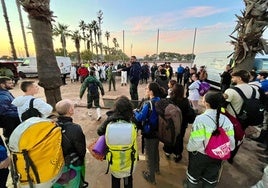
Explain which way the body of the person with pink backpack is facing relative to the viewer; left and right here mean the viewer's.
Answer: facing away from the viewer and to the left of the viewer

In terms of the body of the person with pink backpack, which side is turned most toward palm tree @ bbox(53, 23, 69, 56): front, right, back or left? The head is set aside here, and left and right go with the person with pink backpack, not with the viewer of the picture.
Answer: front

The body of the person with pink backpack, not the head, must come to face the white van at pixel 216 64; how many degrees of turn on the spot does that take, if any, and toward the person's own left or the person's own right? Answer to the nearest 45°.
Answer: approximately 45° to the person's own right

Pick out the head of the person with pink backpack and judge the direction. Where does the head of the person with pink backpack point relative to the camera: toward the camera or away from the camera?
away from the camera

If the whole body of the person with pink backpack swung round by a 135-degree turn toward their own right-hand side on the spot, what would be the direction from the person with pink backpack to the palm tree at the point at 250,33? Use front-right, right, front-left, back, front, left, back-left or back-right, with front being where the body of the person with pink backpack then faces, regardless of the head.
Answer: left

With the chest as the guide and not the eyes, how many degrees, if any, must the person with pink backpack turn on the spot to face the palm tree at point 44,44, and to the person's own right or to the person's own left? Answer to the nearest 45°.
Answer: approximately 45° to the person's own left
